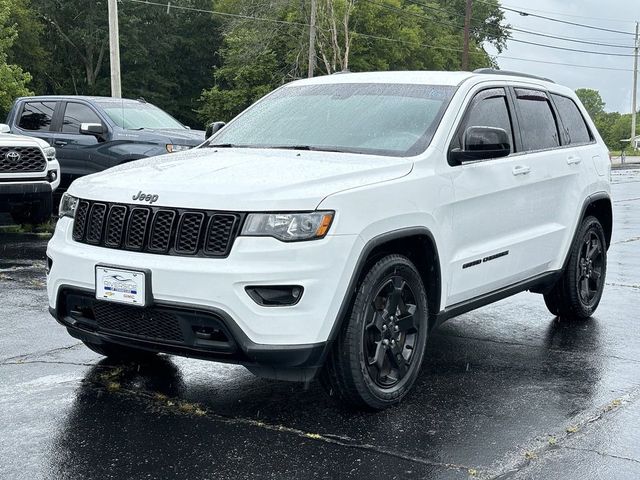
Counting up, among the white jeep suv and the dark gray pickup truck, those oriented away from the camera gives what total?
0

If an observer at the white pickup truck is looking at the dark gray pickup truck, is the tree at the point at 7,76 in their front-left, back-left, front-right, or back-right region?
front-left

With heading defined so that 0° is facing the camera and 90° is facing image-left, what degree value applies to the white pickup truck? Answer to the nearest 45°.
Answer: approximately 315°

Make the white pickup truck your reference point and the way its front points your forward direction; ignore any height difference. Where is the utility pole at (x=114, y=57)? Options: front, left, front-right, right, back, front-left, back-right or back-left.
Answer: back-left

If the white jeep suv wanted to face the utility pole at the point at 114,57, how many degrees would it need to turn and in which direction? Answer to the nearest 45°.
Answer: approximately 135° to its right

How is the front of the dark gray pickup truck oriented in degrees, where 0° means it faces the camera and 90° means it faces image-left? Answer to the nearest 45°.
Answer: approximately 315°

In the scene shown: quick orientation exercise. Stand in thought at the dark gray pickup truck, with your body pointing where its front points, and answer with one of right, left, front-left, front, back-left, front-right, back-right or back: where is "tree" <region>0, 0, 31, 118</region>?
back-left

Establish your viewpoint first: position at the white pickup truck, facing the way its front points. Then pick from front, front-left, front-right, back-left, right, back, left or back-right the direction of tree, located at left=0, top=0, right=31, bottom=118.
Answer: back-left

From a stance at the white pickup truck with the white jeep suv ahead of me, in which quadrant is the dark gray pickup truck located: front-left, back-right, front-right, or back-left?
back-left

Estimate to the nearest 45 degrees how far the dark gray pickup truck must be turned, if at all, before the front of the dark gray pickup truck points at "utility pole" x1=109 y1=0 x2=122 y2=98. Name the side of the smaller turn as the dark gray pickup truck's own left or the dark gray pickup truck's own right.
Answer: approximately 135° to the dark gray pickup truck's own left

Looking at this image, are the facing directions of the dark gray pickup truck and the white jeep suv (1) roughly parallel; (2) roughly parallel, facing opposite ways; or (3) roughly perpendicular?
roughly perpendicular

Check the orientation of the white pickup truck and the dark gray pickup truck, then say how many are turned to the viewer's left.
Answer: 0

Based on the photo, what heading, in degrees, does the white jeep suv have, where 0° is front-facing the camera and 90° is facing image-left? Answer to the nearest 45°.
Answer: approximately 45°

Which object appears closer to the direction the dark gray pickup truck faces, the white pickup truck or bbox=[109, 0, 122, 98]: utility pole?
the white pickup truck
